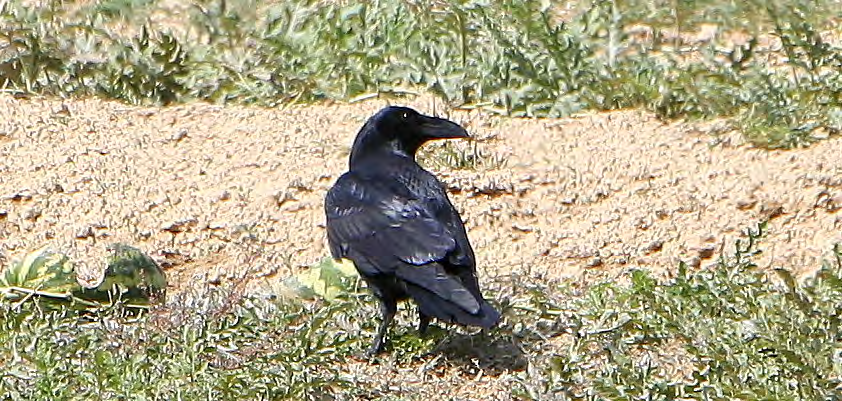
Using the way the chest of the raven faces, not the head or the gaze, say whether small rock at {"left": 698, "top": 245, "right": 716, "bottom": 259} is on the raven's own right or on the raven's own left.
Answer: on the raven's own right

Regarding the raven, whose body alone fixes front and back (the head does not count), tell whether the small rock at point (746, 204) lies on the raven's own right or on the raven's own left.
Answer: on the raven's own right

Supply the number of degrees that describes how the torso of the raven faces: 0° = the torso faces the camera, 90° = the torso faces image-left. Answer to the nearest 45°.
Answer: approximately 135°

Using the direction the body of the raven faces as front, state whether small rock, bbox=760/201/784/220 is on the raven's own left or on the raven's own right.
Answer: on the raven's own right

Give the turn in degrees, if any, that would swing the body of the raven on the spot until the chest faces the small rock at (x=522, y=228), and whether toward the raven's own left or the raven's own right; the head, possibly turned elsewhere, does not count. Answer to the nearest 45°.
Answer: approximately 90° to the raven's own right

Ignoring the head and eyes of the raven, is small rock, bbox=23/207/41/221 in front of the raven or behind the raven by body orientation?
in front
